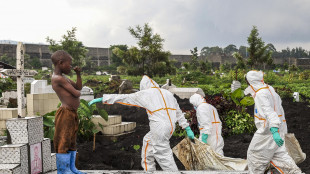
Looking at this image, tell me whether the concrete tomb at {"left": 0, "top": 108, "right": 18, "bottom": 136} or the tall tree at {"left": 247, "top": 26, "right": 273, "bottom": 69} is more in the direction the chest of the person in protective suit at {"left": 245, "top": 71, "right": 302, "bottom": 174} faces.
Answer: the concrete tomb

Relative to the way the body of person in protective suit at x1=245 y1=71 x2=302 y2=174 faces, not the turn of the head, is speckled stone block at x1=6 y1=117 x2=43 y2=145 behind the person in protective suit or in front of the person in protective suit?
in front

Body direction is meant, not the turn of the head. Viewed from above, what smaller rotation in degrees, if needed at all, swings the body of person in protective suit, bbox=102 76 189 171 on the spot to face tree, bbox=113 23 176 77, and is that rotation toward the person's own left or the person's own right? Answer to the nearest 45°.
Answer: approximately 45° to the person's own right

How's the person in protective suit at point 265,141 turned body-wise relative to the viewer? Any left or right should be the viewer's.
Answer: facing to the left of the viewer

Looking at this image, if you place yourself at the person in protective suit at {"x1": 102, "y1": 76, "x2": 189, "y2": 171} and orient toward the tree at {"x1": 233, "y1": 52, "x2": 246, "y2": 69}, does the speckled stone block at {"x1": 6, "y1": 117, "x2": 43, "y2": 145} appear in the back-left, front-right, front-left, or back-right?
back-left

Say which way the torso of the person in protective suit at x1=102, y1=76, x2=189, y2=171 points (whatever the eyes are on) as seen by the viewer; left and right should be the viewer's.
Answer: facing away from the viewer and to the left of the viewer

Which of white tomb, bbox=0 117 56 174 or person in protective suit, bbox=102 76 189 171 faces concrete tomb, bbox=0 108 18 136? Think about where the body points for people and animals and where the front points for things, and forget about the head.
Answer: the person in protective suit

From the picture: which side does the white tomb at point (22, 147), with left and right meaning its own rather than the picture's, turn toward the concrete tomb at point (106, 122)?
left

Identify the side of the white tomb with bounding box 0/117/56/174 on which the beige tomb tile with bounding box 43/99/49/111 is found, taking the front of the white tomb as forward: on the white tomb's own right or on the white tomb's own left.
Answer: on the white tomb's own left

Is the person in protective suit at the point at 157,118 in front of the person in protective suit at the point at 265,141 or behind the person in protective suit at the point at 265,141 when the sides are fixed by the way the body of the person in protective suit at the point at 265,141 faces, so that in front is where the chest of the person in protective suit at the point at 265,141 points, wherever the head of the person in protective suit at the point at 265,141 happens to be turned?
in front

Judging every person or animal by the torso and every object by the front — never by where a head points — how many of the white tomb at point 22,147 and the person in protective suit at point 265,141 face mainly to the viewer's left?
1

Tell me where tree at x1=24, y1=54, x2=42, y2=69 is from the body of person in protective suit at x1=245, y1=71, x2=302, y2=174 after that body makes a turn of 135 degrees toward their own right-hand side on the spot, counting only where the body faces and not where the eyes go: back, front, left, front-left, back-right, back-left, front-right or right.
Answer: left

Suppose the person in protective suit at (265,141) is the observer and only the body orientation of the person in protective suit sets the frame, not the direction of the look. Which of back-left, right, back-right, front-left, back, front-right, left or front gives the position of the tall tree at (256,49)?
right

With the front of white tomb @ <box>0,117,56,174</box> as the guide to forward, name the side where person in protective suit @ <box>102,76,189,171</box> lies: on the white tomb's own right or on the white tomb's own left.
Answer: on the white tomb's own left

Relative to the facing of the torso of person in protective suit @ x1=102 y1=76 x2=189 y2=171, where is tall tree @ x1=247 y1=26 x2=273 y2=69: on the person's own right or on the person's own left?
on the person's own right
